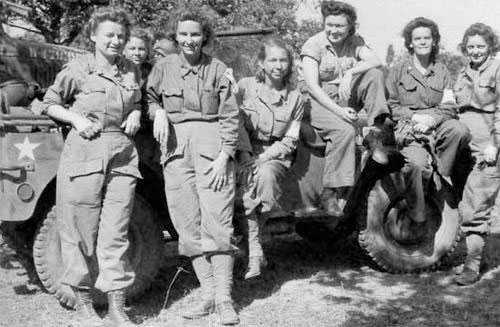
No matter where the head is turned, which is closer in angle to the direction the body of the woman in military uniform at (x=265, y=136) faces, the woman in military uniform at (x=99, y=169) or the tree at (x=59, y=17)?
the woman in military uniform

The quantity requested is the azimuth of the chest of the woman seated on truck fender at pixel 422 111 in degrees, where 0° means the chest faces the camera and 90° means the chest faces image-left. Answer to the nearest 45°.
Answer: approximately 0°

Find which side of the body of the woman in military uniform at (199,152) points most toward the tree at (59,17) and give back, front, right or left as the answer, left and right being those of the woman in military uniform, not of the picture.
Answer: back

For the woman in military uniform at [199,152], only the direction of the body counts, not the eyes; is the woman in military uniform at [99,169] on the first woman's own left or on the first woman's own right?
on the first woman's own right

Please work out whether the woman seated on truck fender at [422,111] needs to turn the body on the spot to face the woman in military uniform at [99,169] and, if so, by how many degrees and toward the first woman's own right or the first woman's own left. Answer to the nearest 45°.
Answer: approximately 45° to the first woman's own right

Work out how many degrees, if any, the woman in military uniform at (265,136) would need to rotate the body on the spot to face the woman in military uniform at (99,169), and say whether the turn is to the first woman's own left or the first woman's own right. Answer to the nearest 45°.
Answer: approximately 45° to the first woman's own right

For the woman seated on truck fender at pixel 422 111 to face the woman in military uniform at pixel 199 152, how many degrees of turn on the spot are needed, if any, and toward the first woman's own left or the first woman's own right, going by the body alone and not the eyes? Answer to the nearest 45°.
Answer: approximately 45° to the first woman's own right
